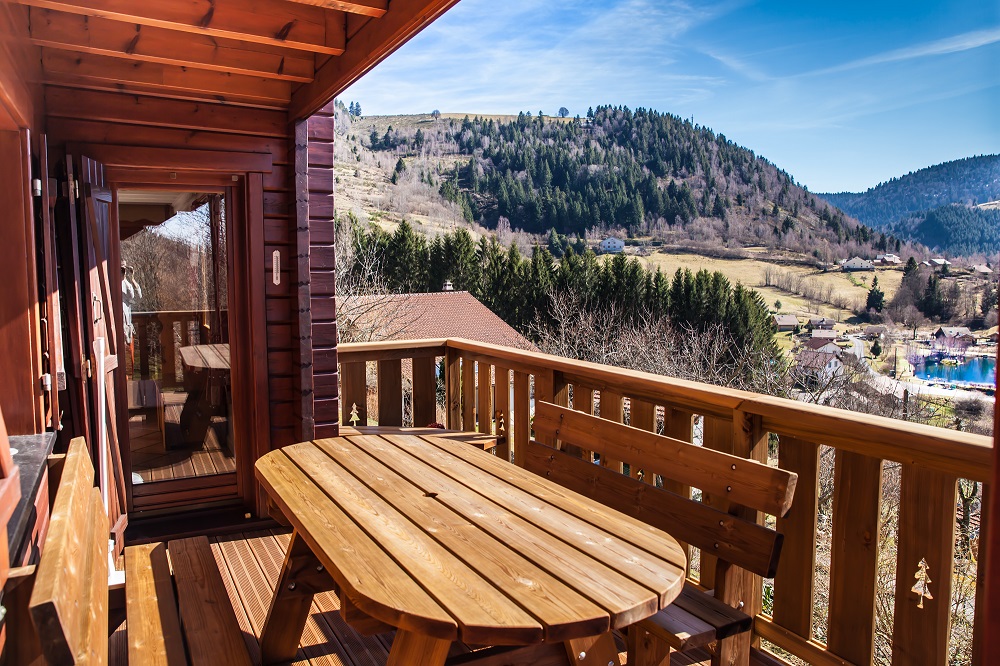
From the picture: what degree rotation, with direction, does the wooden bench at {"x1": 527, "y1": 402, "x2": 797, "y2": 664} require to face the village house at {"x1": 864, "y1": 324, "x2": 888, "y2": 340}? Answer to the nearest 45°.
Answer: approximately 135° to its right

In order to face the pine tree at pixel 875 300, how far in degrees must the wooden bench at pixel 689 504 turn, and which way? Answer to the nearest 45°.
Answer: approximately 135° to its right

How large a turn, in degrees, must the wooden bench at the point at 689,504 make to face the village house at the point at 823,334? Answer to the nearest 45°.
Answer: approximately 135° to its right

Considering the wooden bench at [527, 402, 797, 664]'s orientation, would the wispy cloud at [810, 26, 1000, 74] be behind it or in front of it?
behind

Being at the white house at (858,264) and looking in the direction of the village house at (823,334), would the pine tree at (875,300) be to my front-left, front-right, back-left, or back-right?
front-left

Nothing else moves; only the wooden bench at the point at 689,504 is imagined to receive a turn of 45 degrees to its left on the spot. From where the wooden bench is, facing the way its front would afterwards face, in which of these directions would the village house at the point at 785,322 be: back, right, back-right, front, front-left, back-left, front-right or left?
back

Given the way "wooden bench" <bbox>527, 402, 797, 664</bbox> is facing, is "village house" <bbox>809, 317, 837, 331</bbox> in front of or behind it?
behind

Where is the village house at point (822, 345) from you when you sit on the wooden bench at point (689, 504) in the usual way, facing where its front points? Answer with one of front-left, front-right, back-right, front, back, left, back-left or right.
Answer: back-right

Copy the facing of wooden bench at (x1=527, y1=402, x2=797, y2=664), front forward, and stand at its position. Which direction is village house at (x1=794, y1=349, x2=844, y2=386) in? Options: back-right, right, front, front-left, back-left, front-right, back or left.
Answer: back-right

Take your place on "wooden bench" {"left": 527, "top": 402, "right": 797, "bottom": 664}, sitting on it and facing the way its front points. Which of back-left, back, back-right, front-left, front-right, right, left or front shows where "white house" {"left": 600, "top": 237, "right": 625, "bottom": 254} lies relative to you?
back-right

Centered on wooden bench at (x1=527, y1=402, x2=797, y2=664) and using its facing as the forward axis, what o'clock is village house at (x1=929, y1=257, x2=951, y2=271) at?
The village house is roughly at 5 o'clock from the wooden bench.
